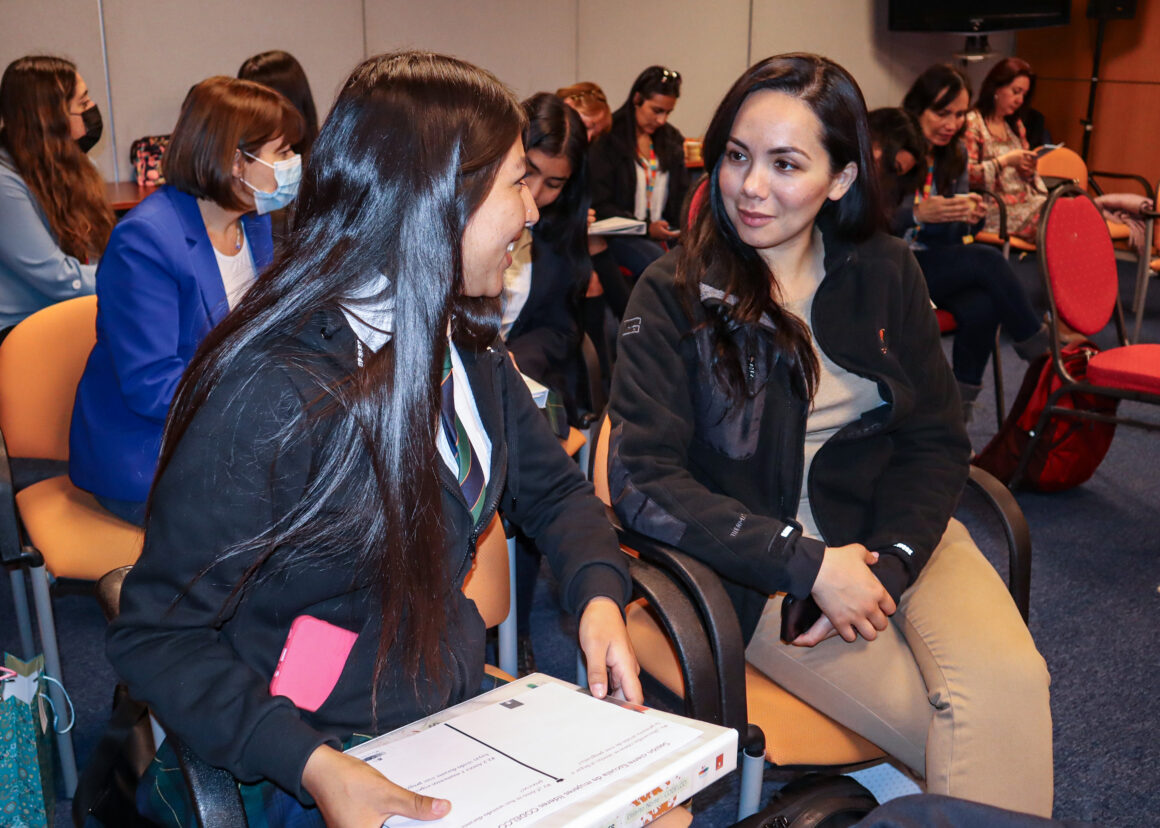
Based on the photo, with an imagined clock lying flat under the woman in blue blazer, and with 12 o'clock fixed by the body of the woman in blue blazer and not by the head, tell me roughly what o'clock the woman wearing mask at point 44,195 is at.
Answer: The woman wearing mask is roughly at 7 o'clock from the woman in blue blazer.

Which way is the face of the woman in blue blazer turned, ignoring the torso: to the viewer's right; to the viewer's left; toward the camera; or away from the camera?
to the viewer's right

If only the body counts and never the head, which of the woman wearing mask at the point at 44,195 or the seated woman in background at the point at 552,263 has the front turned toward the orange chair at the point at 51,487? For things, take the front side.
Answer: the seated woman in background

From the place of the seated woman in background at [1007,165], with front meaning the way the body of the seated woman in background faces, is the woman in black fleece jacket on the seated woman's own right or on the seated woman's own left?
on the seated woman's own right

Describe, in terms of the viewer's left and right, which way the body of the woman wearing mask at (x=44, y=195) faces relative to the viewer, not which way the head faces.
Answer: facing to the right of the viewer

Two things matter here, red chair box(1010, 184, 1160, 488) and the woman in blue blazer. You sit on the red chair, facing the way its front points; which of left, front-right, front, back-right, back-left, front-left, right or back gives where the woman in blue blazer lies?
right
